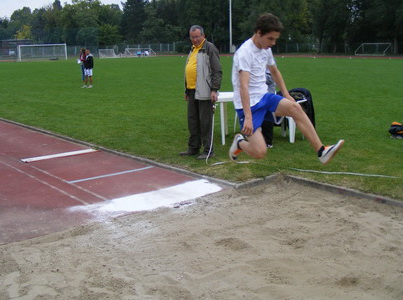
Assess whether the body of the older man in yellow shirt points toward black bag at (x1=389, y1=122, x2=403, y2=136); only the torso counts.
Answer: no

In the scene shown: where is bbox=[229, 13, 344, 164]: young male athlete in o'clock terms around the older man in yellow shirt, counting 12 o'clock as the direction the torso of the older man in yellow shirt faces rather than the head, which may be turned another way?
The young male athlete is roughly at 10 o'clock from the older man in yellow shirt.

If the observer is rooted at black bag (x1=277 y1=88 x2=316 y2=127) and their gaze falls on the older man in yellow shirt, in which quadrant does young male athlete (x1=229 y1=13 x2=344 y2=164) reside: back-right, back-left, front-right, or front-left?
front-left

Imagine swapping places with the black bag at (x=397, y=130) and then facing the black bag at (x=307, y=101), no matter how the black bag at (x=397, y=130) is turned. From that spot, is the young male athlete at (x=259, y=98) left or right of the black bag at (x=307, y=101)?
left

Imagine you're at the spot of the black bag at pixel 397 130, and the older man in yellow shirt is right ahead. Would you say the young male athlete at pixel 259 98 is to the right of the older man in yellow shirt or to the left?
left

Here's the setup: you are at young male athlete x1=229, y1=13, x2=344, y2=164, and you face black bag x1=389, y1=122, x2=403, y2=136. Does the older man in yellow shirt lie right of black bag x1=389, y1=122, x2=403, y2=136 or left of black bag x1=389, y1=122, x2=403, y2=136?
left

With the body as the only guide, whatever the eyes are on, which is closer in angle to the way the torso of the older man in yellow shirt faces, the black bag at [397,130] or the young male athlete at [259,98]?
the young male athlete

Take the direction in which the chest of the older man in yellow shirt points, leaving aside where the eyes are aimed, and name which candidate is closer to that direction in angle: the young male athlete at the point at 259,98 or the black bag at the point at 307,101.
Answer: the young male athlete

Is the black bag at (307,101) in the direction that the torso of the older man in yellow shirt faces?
no

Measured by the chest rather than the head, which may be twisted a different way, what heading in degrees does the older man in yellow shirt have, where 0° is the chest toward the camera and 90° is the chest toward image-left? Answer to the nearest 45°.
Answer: approximately 45°
